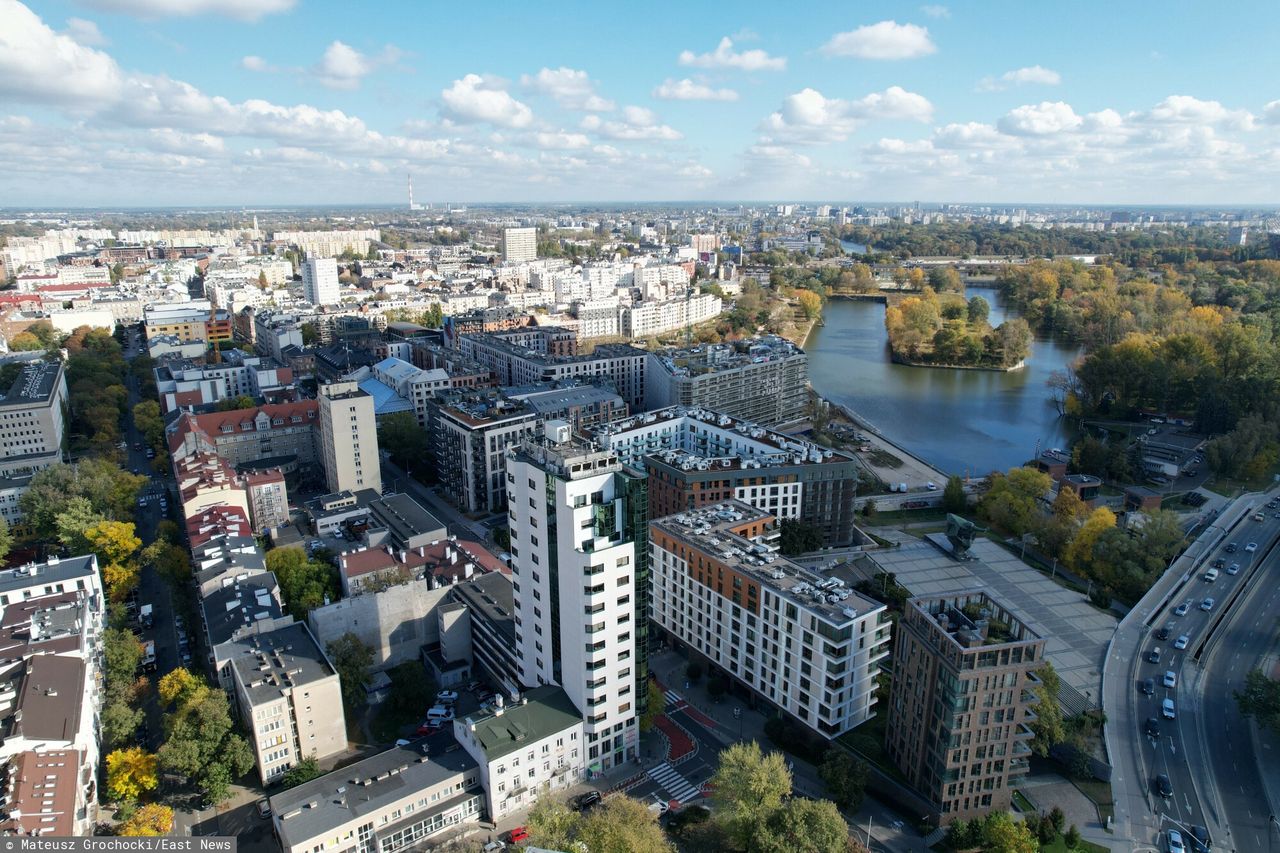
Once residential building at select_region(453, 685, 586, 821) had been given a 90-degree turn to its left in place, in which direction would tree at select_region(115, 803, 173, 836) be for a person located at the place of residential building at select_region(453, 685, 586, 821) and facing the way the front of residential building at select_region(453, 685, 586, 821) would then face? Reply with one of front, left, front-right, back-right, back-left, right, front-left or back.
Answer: back-left

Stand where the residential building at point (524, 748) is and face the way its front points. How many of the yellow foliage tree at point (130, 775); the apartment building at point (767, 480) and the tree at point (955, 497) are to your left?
2

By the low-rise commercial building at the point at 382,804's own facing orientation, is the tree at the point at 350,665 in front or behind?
behind

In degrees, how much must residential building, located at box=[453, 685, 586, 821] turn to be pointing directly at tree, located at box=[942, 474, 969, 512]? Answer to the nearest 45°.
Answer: approximately 90° to its left

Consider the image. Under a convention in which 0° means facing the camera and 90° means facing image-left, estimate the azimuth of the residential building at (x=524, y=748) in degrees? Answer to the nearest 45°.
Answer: approximately 315°

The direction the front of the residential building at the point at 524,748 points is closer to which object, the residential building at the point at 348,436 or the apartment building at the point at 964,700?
the apartment building

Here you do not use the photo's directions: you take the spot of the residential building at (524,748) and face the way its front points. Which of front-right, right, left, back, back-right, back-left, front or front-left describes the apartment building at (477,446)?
back-left

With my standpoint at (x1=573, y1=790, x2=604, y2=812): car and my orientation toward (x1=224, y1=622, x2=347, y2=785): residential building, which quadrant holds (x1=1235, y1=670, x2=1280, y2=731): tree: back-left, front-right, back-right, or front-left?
back-right
